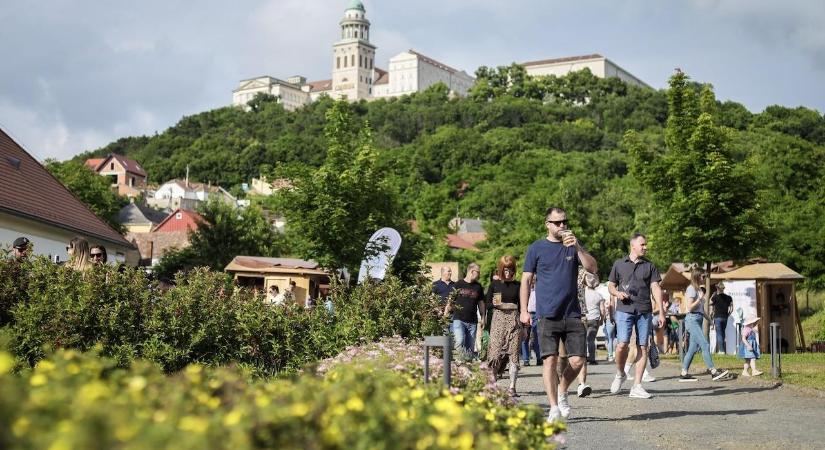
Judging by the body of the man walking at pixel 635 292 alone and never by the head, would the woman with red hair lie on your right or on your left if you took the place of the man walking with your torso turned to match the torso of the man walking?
on your right

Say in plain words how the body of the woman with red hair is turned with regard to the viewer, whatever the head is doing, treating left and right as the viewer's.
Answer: facing the viewer

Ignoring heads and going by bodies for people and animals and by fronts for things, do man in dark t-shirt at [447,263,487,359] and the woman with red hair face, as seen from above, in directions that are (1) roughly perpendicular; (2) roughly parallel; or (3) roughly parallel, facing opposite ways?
roughly parallel

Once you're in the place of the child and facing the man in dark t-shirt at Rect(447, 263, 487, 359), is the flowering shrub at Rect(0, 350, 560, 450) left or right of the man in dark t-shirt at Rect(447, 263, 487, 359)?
left

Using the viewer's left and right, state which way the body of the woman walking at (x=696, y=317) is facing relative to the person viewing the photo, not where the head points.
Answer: facing to the right of the viewer

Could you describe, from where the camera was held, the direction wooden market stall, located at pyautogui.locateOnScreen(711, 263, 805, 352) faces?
facing the viewer and to the left of the viewer

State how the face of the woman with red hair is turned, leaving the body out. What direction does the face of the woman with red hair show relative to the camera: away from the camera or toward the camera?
toward the camera

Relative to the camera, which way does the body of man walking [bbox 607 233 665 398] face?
toward the camera

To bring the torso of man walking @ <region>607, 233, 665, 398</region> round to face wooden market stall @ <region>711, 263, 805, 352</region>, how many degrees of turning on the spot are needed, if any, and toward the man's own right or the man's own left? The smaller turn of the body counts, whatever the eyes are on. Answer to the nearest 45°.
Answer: approximately 180°

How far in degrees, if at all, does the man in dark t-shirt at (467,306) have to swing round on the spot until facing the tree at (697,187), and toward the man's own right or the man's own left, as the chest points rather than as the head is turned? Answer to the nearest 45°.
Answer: approximately 135° to the man's own left

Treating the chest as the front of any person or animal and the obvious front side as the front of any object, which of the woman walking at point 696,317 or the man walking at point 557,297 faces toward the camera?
the man walking

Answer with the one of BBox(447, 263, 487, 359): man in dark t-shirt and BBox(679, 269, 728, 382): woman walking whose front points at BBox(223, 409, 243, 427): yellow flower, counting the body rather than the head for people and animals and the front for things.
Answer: the man in dark t-shirt

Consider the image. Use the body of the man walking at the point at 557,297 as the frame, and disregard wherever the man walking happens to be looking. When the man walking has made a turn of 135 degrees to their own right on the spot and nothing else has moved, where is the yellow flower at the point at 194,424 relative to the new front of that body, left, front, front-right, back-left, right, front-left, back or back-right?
back-left

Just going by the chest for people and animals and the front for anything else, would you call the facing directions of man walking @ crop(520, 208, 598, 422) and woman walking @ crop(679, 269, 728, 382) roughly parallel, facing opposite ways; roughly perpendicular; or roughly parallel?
roughly perpendicular

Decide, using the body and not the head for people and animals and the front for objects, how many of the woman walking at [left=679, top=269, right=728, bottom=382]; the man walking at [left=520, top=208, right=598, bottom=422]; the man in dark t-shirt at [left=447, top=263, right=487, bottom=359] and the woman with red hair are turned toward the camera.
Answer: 3

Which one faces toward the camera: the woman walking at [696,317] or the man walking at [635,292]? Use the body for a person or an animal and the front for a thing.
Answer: the man walking
